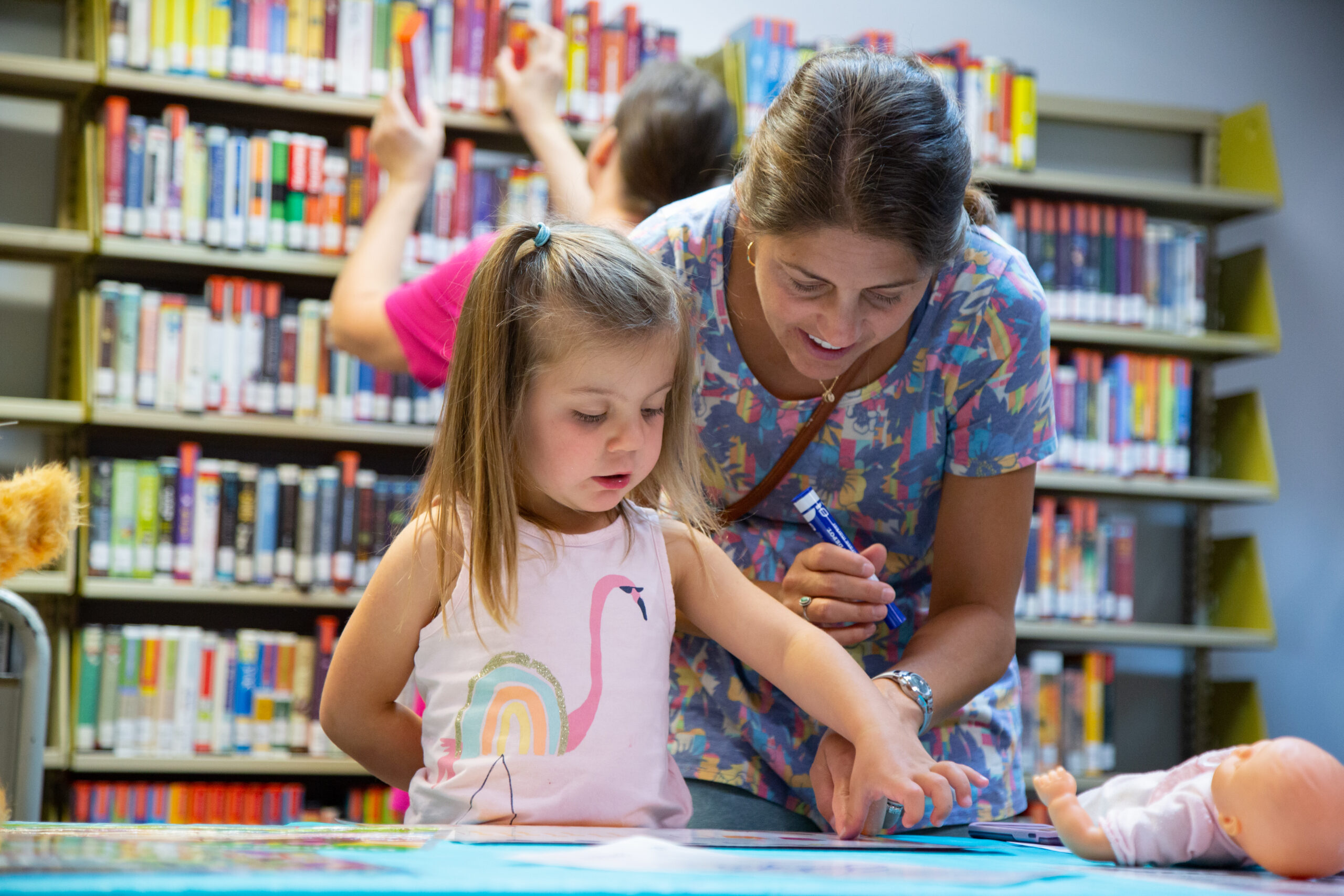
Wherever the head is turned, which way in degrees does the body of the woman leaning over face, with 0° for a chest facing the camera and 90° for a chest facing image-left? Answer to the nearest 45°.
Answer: approximately 0°

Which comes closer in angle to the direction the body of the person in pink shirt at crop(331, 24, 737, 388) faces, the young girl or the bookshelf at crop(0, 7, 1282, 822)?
the bookshelf

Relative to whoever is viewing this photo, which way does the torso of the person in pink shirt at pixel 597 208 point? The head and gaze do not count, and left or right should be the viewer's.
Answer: facing away from the viewer and to the left of the viewer

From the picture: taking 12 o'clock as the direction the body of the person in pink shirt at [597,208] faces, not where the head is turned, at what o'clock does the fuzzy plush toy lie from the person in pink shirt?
The fuzzy plush toy is roughly at 8 o'clock from the person in pink shirt.

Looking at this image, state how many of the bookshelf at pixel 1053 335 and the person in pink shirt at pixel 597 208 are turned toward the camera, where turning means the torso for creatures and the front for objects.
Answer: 1
